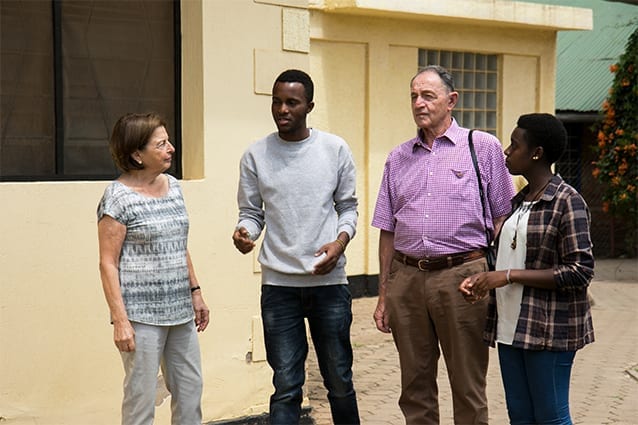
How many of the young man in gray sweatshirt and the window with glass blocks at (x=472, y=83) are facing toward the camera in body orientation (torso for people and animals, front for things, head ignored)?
2

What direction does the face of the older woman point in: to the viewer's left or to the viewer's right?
to the viewer's right

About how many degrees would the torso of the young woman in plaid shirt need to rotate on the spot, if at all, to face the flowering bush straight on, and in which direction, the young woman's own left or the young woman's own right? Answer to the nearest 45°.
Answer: approximately 135° to the young woman's own right

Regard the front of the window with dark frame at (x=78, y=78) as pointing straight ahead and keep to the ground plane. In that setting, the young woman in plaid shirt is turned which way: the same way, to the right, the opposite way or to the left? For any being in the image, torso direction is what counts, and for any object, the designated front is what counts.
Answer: to the right

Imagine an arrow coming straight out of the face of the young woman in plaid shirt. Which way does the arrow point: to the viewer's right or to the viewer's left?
to the viewer's left

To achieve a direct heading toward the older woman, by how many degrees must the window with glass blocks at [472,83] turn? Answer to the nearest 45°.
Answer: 0° — it already faces them

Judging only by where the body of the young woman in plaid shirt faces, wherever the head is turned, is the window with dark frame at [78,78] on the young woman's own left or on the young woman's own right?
on the young woman's own right
